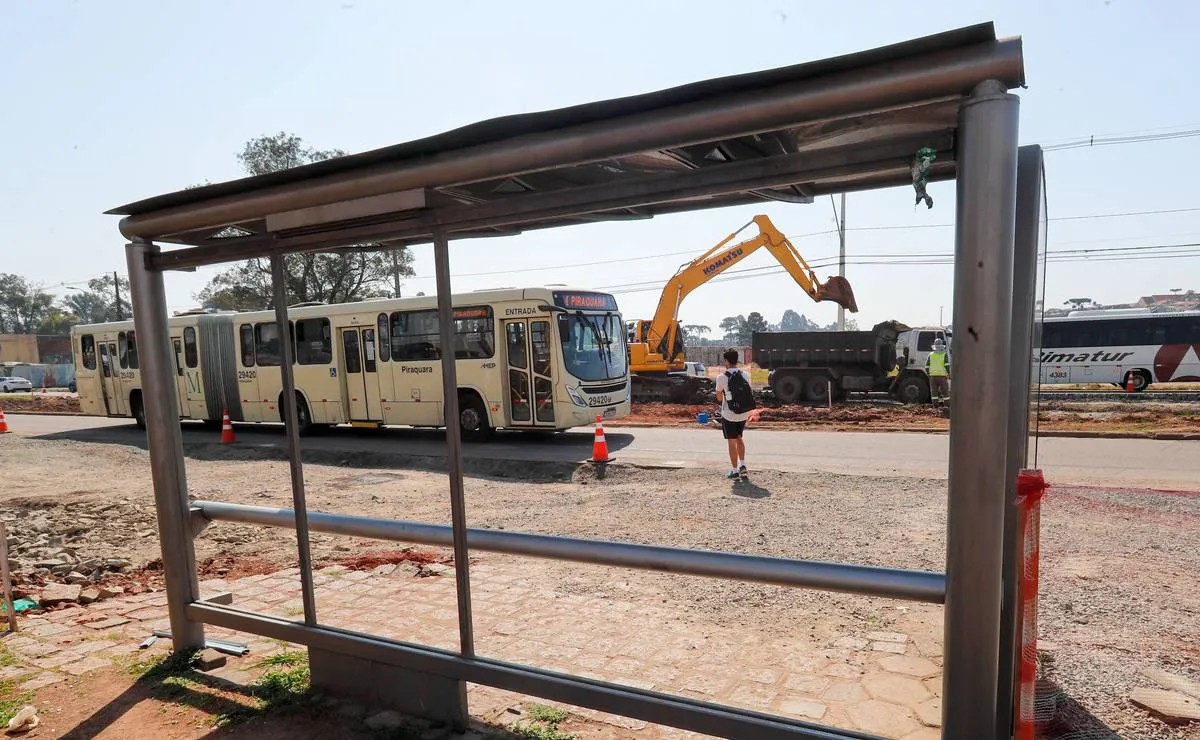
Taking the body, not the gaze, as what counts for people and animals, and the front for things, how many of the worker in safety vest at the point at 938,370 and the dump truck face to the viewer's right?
1

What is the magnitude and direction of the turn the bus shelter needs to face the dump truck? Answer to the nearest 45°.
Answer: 0° — it already faces it

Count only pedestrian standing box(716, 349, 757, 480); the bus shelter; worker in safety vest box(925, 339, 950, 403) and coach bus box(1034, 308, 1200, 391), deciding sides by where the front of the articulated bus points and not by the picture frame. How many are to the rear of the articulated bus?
0

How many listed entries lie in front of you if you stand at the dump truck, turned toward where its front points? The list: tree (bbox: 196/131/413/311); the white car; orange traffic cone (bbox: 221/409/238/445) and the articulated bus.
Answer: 0

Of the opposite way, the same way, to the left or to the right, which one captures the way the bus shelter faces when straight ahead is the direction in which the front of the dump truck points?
to the left

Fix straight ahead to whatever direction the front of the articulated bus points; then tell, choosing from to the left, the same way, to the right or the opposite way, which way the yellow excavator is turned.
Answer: the same way

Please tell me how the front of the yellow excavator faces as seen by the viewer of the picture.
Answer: facing to the right of the viewer

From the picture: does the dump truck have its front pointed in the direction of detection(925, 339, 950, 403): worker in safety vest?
yes

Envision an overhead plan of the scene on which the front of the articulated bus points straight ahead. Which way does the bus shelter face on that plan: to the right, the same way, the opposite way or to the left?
to the left

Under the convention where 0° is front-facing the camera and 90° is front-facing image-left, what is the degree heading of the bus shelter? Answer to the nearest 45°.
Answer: approximately 225°

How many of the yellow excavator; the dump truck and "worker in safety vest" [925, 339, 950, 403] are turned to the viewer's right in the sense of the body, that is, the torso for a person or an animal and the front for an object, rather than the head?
2

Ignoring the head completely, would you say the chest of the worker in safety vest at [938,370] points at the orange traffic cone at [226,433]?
no

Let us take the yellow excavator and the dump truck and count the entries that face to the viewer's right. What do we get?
2

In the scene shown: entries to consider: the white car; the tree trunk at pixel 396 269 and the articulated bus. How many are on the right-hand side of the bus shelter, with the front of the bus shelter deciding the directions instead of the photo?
0

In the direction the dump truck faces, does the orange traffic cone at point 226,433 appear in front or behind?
behind

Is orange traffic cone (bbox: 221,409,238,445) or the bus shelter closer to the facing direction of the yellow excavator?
the bus shelter

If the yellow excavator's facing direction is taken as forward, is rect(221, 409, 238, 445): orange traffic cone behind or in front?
behind

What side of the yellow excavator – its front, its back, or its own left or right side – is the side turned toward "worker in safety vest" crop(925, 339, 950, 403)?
front
